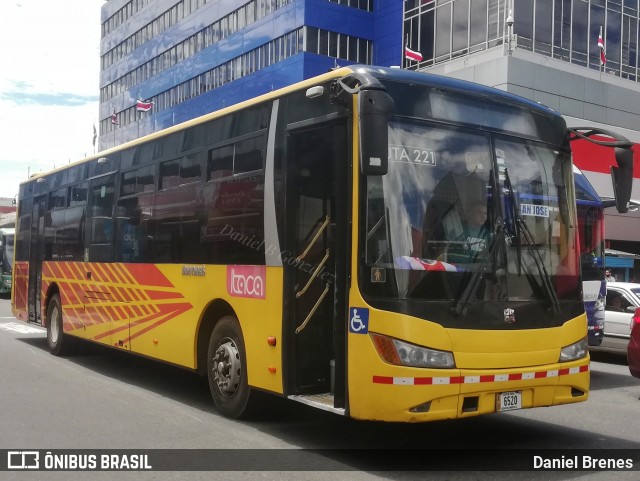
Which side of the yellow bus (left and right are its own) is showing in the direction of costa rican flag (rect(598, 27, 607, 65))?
left

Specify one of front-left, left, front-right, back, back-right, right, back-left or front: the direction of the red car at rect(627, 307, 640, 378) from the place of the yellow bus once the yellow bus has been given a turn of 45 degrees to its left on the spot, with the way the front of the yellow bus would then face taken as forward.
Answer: front-left

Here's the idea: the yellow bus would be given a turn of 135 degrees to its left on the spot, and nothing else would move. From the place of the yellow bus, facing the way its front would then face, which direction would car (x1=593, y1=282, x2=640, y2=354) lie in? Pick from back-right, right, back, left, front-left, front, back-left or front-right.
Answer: front-right

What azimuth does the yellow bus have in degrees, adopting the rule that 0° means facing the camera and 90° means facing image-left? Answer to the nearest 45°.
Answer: approximately 315°
